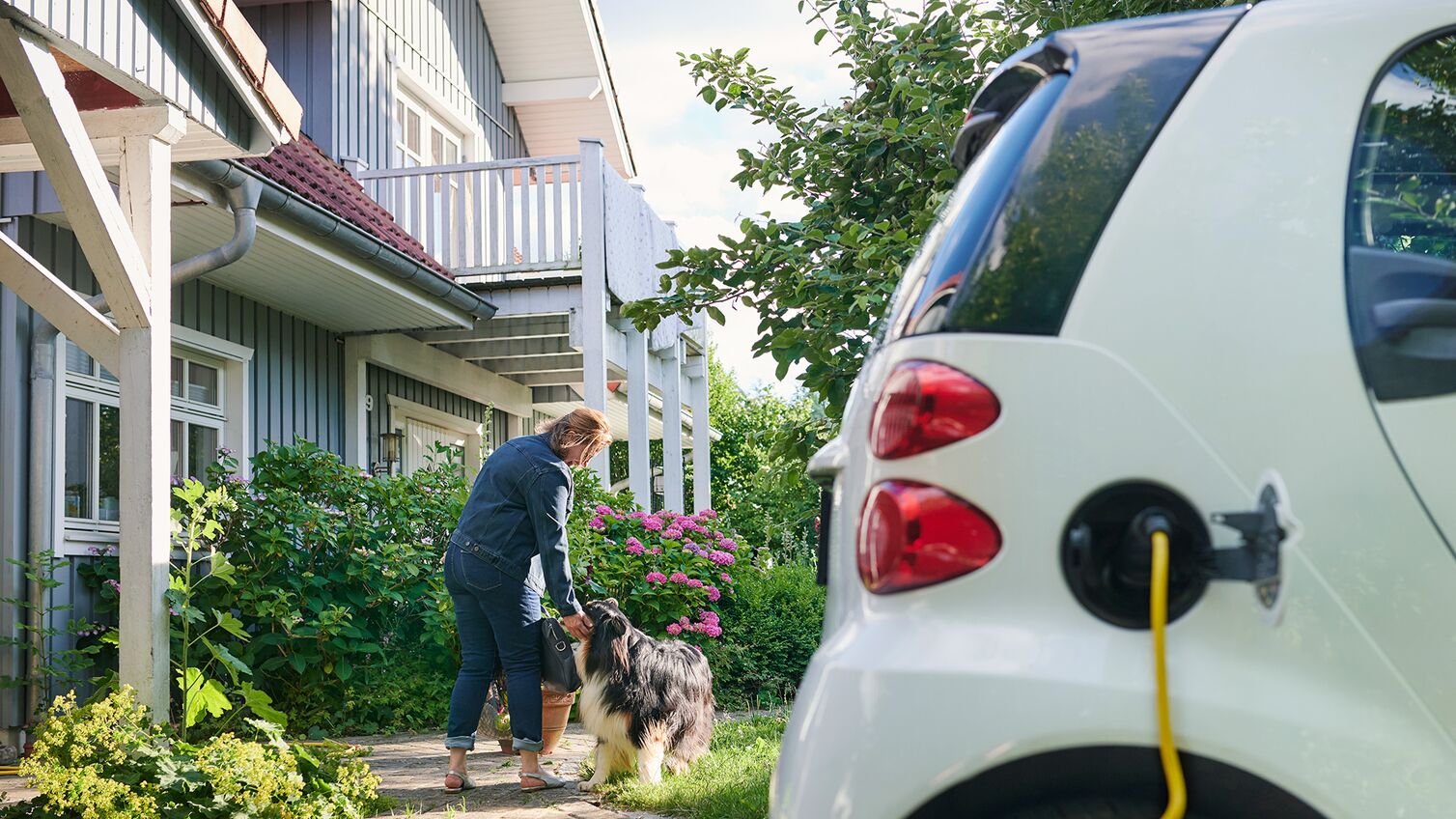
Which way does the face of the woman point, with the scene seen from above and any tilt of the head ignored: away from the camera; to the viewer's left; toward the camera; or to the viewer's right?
to the viewer's right

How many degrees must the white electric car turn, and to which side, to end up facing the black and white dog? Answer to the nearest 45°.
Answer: approximately 135° to its left

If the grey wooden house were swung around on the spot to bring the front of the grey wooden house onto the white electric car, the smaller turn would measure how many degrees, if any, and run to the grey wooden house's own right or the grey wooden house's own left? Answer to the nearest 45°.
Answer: approximately 45° to the grey wooden house's own right

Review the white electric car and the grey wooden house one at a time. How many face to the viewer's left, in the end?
0

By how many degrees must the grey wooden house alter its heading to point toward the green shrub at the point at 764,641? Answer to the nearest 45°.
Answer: approximately 45° to its left

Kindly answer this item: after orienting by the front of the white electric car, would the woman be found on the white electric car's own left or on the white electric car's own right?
on the white electric car's own left

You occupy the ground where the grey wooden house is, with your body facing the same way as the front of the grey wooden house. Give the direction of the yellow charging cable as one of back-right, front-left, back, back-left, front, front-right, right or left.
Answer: front-right
